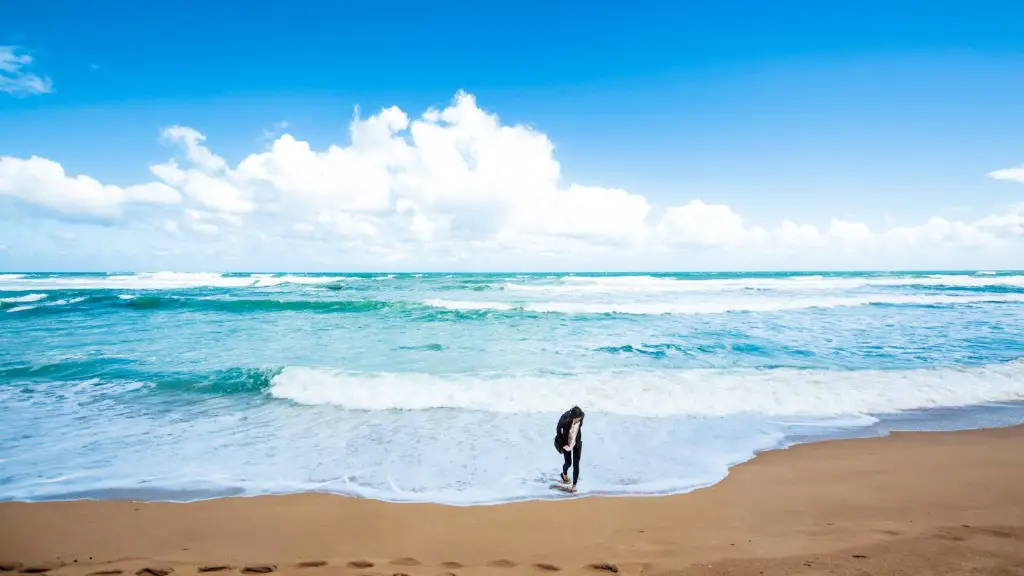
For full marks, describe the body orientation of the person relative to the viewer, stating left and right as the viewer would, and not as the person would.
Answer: facing the viewer and to the right of the viewer
